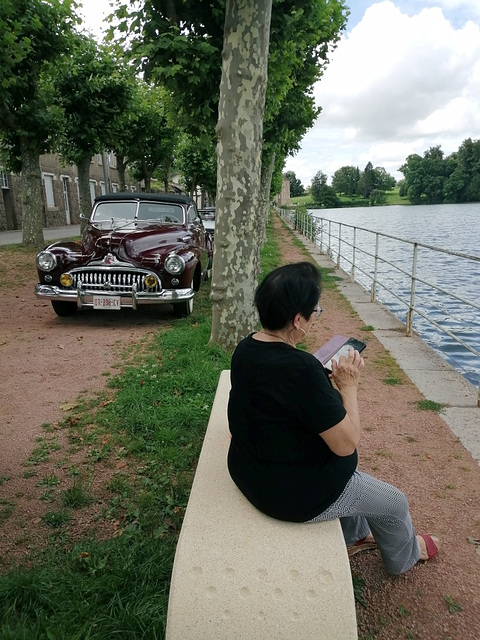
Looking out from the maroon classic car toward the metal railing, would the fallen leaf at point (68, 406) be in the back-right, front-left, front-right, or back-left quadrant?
front-right

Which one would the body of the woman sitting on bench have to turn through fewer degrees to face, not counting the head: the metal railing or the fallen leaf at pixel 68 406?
the metal railing

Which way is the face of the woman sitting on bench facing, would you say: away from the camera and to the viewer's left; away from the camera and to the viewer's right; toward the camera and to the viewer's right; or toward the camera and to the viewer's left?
away from the camera and to the viewer's right

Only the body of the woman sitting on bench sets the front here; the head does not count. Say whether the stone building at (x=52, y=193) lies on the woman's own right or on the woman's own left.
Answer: on the woman's own left

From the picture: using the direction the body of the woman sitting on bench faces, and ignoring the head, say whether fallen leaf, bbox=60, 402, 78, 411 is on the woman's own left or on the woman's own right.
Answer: on the woman's own left

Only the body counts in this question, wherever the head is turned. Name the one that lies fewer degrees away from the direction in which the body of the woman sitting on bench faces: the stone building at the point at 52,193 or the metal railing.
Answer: the metal railing

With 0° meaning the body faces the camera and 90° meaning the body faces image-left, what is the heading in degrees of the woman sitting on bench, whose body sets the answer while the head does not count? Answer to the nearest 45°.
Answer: approximately 225°

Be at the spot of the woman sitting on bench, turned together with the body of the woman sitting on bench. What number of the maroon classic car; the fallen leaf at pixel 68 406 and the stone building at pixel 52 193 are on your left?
3

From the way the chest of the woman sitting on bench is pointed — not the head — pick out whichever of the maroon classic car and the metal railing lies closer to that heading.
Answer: the metal railing

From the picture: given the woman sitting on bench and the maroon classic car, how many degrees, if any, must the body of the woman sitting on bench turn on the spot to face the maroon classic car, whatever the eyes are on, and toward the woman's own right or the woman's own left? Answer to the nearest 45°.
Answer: approximately 90° to the woman's own left
